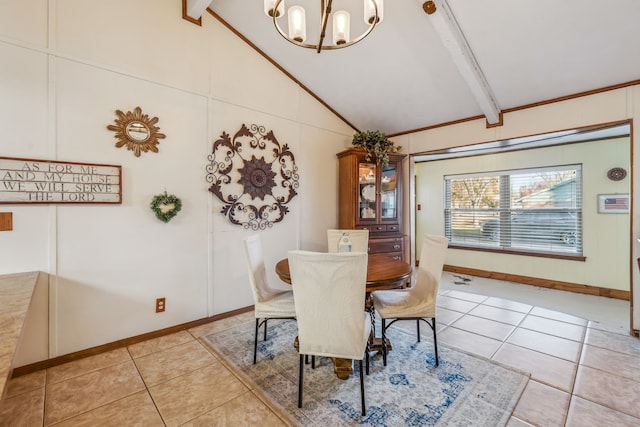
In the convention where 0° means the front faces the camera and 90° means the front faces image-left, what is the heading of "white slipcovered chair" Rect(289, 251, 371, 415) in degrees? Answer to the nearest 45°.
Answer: approximately 180°

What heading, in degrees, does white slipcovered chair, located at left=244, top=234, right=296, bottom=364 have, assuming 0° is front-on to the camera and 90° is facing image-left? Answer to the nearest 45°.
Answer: approximately 270°

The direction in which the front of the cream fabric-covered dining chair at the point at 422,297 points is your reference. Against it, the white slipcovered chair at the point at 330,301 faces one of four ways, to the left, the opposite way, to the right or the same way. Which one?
to the right

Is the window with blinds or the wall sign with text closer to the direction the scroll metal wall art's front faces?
the window with blinds

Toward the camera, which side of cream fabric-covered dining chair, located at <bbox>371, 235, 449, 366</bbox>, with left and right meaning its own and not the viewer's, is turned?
left

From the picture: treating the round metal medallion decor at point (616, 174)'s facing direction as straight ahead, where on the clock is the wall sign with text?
The wall sign with text is roughly at 1 o'clock from the round metal medallion decor.

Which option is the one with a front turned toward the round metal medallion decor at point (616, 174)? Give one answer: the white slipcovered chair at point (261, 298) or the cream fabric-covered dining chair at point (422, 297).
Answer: the white slipcovered chair

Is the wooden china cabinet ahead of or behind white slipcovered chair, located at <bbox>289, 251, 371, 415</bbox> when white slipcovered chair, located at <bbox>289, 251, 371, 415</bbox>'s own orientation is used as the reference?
ahead

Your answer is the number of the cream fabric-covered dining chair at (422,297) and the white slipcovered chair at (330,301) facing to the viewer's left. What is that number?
1

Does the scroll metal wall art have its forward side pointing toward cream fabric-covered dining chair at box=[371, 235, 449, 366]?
yes

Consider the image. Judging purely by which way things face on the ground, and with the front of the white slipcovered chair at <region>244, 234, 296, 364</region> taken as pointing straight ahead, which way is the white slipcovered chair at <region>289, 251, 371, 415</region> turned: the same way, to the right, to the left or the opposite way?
to the left

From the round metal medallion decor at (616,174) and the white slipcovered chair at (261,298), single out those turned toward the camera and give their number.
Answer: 1

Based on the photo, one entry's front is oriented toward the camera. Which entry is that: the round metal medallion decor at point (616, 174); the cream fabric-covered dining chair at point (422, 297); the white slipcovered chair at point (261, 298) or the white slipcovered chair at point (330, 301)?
the round metal medallion decor

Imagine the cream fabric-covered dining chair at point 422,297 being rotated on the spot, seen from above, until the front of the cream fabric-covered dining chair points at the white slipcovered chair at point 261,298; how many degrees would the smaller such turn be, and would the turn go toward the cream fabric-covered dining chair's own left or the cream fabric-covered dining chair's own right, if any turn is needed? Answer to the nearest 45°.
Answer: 0° — it already faces it

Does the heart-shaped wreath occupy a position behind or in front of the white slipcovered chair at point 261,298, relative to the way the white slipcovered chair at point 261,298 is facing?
behind
